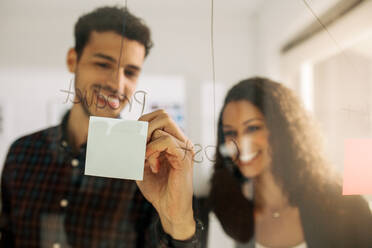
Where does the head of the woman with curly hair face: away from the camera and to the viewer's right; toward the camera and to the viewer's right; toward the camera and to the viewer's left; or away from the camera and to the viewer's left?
toward the camera and to the viewer's left

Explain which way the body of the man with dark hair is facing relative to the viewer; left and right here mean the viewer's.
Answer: facing the viewer
